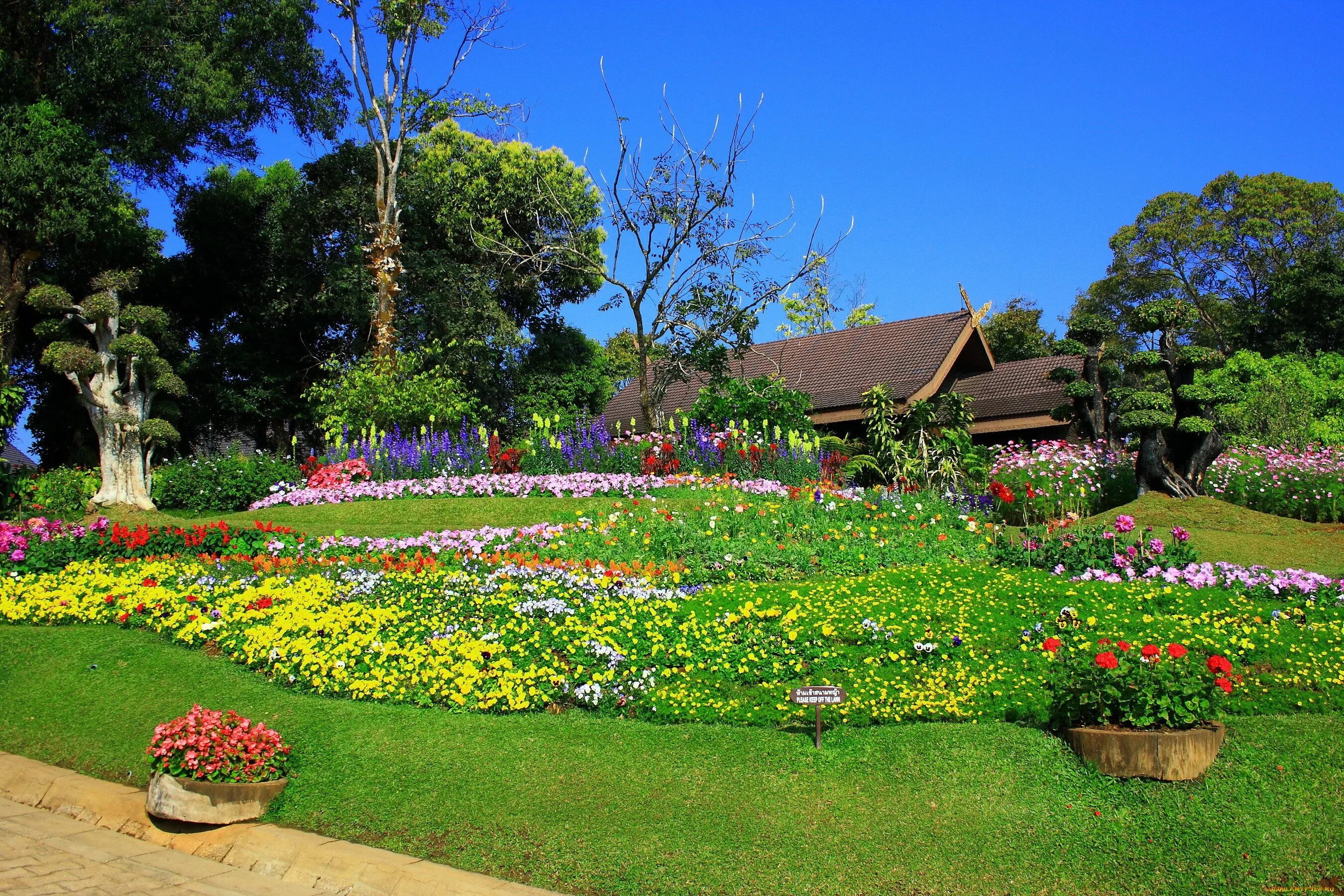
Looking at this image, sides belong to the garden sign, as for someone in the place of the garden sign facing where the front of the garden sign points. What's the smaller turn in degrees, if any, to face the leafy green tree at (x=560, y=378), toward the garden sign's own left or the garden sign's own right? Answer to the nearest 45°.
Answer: approximately 180°

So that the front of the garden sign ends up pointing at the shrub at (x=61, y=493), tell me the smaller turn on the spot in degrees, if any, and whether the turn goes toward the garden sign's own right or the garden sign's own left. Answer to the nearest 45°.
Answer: approximately 135° to the garden sign's own right

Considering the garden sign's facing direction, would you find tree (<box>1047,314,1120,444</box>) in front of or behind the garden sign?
behind

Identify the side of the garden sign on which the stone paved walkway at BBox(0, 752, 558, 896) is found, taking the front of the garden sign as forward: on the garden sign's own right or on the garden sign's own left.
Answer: on the garden sign's own right

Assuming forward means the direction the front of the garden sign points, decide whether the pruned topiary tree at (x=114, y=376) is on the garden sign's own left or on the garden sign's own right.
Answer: on the garden sign's own right

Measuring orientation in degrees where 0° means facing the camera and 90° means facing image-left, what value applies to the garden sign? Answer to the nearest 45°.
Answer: approximately 0°

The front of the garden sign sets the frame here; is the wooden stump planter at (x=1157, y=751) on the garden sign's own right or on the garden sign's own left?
on the garden sign's own left

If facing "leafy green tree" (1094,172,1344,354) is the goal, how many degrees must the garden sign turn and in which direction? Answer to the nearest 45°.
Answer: approximately 135° to its left

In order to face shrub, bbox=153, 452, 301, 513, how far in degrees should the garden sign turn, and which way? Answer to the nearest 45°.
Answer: approximately 135° to its right

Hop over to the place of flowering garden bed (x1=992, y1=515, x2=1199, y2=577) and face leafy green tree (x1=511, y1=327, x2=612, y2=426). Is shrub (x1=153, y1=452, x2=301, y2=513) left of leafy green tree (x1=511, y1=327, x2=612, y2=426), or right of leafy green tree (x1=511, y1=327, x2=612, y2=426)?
left

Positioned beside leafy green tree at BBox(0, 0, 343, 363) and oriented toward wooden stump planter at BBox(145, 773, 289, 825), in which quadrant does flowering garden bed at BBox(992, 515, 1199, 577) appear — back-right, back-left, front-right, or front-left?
front-left

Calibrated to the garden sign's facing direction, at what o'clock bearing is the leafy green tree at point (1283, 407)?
The leafy green tree is roughly at 7 o'clock from the garden sign.

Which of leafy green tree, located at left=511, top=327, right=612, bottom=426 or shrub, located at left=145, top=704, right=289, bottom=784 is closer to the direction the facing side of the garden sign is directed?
the shrub

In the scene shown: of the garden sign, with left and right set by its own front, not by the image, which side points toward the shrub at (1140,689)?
left

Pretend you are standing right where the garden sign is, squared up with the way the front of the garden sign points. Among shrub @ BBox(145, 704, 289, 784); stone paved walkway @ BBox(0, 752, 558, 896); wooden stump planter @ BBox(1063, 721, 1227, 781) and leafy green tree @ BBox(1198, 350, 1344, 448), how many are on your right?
2
